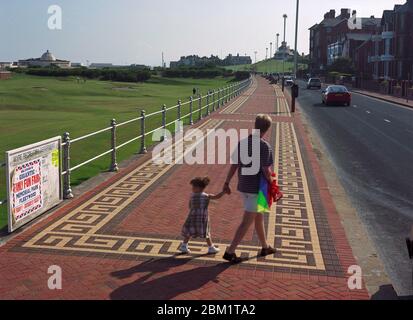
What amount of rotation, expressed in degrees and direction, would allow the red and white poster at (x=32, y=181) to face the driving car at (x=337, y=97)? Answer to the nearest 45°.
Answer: approximately 90° to its left

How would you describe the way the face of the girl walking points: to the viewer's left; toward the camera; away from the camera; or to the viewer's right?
away from the camera

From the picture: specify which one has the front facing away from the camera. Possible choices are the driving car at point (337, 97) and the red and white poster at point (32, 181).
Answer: the driving car

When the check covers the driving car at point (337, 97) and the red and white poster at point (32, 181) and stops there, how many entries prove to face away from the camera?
1

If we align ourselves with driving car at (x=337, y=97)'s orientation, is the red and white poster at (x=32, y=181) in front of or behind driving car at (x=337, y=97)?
behind

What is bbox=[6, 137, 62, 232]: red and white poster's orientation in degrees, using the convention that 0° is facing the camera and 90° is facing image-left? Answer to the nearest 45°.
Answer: approximately 315°

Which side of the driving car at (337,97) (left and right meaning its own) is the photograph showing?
back
